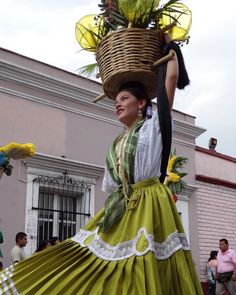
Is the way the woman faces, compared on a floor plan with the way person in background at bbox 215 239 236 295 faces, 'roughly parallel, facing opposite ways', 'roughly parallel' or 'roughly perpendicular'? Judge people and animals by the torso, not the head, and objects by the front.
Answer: roughly parallel

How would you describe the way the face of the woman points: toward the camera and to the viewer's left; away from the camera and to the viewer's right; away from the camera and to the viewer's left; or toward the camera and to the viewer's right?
toward the camera and to the viewer's left

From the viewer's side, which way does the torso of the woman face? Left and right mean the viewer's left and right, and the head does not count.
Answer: facing the viewer and to the left of the viewer

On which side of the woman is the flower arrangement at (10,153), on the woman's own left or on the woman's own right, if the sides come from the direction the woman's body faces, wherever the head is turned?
on the woman's own right

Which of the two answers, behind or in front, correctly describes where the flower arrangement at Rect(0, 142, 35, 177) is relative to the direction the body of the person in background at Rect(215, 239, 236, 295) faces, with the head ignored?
in front

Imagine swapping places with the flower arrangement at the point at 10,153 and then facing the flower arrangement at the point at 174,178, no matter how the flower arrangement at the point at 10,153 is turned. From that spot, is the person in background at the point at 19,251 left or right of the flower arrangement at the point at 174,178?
left

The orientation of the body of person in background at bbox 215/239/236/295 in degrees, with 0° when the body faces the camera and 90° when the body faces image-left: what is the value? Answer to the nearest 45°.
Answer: approximately 45°
